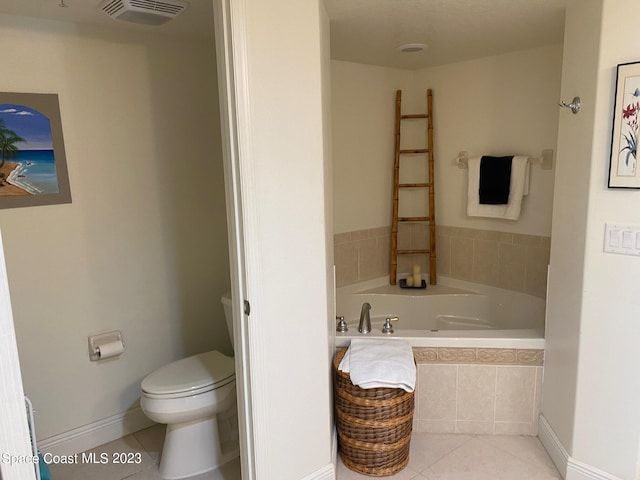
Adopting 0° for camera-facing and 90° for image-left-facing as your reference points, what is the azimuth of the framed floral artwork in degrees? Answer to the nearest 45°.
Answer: approximately 45°

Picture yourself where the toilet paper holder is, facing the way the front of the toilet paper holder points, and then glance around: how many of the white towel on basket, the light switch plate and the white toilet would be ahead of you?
3

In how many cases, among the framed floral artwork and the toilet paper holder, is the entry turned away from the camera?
0
